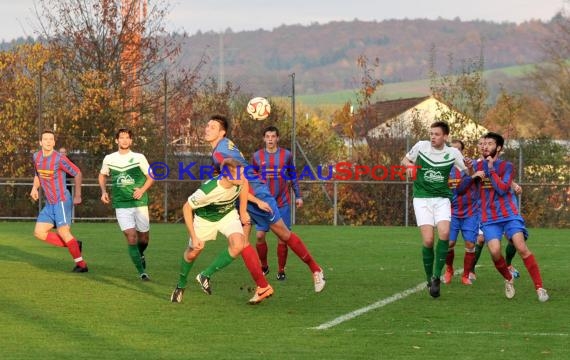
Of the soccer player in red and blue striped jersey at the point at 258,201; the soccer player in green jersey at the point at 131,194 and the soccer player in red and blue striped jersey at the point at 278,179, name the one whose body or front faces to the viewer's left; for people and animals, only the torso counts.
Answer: the soccer player in red and blue striped jersey at the point at 258,201

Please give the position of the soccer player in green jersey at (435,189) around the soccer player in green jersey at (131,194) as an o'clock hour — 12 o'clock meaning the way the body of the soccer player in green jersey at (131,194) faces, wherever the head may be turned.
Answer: the soccer player in green jersey at (435,189) is roughly at 10 o'clock from the soccer player in green jersey at (131,194).

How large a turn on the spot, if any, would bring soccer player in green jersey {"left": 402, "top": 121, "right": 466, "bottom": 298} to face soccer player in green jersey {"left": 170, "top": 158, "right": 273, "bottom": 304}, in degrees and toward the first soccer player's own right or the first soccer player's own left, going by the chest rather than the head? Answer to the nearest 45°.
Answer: approximately 45° to the first soccer player's own right

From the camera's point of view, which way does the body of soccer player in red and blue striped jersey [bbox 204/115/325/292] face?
to the viewer's left

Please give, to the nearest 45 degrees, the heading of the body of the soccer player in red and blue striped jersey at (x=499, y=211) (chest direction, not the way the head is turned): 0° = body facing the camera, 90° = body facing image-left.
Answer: approximately 45°

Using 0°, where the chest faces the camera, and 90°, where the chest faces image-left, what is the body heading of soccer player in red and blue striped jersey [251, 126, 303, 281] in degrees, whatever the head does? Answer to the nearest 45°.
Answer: approximately 0°

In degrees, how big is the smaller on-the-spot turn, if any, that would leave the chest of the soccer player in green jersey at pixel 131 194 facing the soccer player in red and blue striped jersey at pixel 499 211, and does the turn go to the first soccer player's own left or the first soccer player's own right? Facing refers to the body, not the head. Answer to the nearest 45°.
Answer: approximately 45° to the first soccer player's own left
